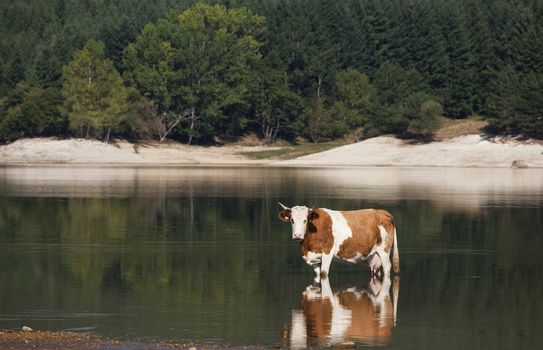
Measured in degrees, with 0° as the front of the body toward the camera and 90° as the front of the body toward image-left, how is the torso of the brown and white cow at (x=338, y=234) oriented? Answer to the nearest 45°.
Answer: approximately 45°
